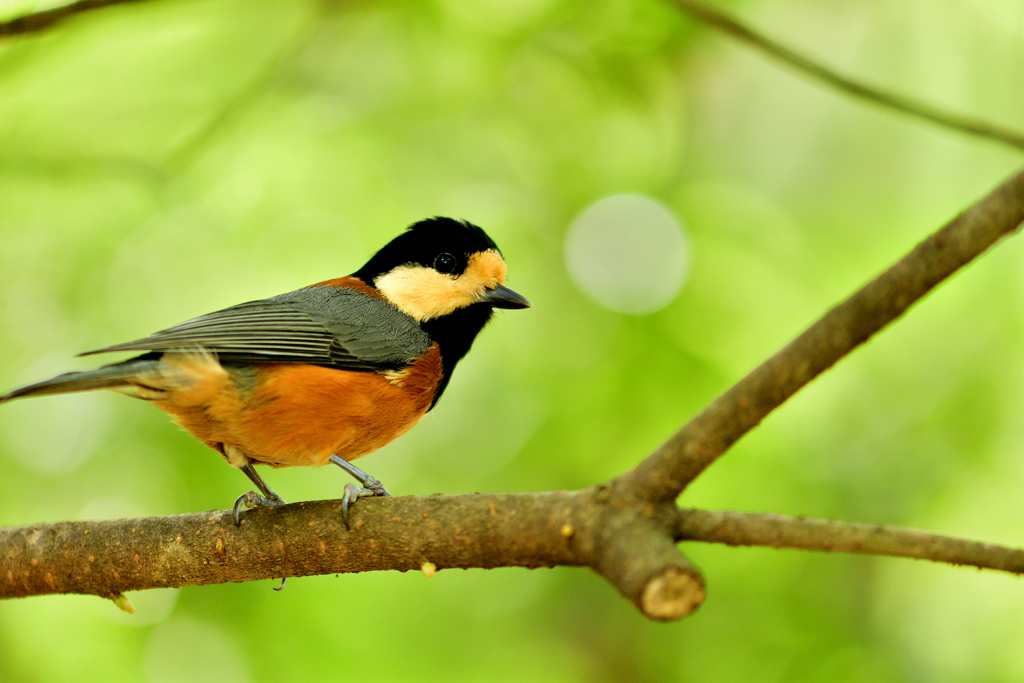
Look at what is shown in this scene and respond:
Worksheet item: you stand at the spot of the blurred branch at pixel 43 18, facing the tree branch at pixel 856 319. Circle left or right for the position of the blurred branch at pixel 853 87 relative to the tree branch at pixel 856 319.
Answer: left

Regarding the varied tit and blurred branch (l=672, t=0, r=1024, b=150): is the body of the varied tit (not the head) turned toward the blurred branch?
no

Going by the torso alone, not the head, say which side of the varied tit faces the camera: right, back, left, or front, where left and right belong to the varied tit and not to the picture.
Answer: right
